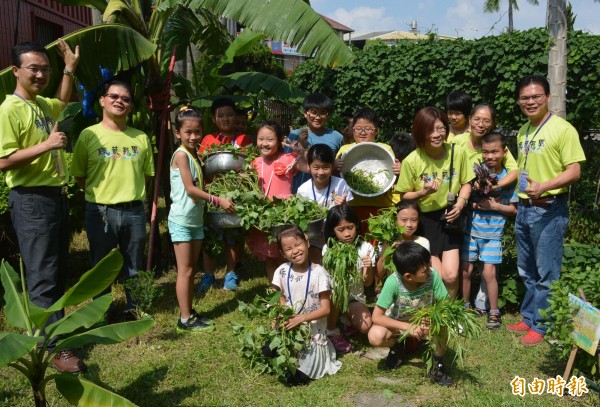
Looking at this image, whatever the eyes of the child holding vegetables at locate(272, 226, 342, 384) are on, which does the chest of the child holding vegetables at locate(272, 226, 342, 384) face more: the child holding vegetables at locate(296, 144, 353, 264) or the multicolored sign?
the multicolored sign

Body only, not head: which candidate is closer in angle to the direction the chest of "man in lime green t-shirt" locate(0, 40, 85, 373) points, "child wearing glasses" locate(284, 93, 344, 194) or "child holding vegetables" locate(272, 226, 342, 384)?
the child holding vegetables

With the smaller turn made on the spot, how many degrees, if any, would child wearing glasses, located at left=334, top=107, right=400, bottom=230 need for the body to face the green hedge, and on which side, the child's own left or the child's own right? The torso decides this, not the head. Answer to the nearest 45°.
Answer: approximately 180°

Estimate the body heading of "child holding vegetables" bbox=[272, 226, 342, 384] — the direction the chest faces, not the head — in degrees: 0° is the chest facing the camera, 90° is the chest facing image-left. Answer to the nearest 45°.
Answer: approximately 0°
